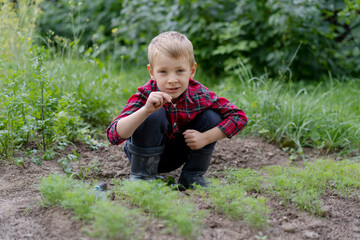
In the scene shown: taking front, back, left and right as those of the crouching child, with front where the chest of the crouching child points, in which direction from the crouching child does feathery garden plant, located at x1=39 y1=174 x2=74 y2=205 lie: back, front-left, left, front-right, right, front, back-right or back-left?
front-right

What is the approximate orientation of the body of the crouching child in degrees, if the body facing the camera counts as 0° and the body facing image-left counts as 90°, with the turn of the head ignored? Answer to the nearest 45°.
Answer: approximately 0°

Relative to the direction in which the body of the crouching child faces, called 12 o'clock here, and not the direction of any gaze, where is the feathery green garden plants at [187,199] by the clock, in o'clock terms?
The feathery green garden plants is roughly at 12 o'clock from the crouching child.

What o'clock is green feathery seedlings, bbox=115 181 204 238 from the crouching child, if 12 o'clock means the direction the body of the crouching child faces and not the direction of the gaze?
The green feathery seedlings is roughly at 12 o'clock from the crouching child.

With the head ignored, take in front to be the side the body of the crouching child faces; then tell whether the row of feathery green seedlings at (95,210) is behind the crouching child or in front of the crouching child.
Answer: in front

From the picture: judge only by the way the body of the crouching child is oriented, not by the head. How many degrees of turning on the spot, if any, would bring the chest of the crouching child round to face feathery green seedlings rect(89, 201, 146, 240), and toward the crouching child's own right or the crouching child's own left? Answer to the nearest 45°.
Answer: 0° — they already face it

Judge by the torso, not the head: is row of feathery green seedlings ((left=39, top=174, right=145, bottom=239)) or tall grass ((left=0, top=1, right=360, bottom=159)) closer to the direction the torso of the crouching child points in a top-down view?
the row of feathery green seedlings

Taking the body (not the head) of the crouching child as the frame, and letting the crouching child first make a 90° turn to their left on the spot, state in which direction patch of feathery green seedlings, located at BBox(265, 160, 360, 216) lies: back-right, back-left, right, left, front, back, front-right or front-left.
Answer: front
